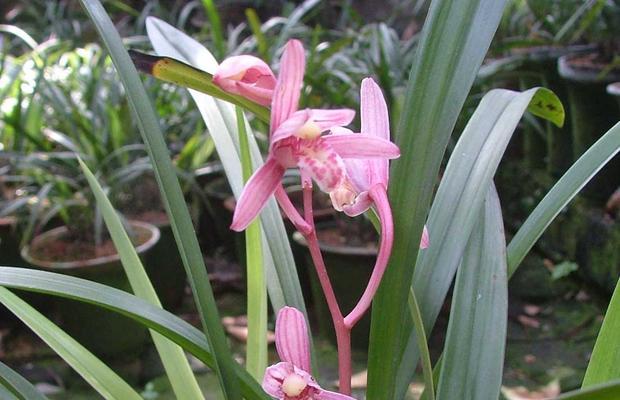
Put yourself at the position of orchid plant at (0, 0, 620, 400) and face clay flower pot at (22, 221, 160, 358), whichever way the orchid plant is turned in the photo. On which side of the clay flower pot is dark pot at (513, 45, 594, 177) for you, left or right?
right

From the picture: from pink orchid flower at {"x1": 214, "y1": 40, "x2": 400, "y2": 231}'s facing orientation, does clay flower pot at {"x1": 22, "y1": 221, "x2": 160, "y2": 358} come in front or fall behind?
behind

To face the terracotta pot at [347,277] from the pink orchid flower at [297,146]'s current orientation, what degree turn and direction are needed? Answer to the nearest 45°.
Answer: approximately 135° to its left

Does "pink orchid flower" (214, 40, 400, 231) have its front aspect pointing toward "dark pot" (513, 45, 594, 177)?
no
